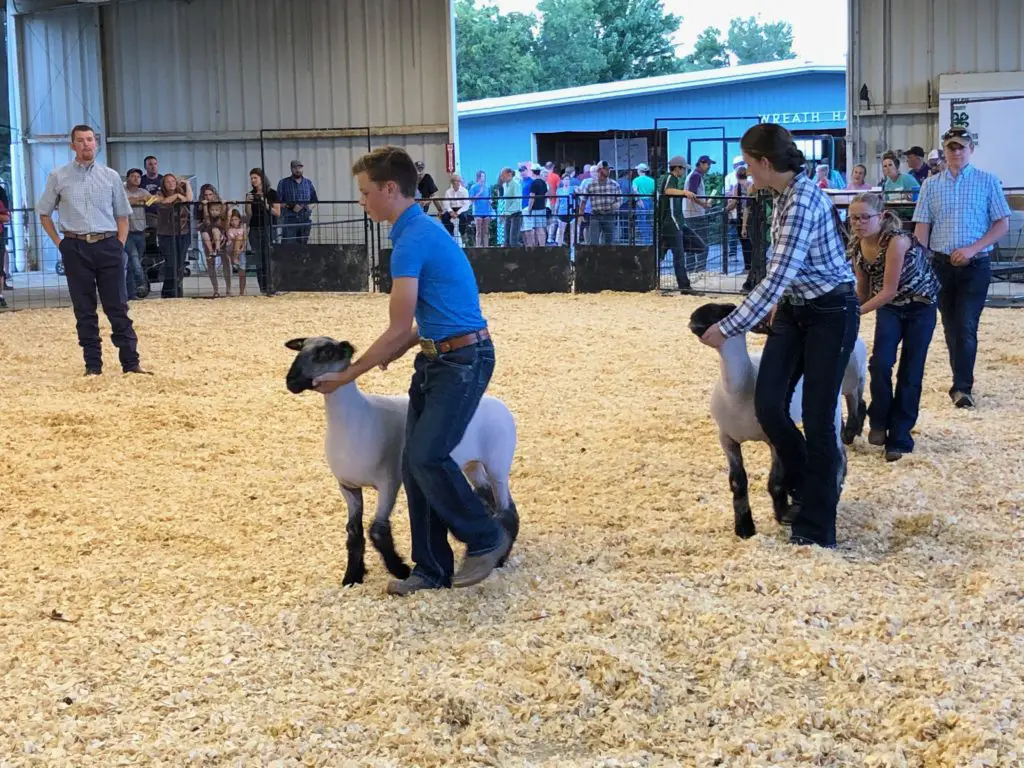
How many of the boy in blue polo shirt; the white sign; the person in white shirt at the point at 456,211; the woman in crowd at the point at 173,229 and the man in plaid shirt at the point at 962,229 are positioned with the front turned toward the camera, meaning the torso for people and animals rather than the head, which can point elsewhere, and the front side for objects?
4

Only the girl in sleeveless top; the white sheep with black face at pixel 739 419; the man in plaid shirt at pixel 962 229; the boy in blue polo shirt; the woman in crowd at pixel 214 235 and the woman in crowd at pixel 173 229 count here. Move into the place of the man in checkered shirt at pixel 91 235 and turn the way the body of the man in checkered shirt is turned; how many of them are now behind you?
2

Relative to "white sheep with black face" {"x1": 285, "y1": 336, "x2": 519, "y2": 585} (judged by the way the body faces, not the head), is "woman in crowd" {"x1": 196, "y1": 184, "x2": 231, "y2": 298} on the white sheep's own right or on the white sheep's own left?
on the white sheep's own right

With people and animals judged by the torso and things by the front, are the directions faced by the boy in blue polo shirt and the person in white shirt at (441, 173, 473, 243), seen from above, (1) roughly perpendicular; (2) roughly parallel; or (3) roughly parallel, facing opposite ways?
roughly perpendicular

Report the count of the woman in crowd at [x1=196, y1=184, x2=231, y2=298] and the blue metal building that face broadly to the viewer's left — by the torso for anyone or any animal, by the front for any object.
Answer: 0

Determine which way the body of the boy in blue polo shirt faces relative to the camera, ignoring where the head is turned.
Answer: to the viewer's left

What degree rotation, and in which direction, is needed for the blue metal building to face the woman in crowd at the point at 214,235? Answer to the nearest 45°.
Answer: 0° — it already faces them

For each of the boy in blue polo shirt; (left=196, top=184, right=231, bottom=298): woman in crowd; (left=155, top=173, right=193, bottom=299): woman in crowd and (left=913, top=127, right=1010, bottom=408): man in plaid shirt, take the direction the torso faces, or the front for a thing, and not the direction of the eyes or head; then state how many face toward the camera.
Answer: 3

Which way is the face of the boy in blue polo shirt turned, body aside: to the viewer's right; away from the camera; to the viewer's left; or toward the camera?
to the viewer's left
